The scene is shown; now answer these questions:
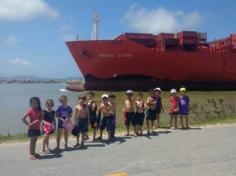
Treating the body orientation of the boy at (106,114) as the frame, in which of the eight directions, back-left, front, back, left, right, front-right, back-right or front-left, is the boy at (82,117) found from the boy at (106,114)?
front-right

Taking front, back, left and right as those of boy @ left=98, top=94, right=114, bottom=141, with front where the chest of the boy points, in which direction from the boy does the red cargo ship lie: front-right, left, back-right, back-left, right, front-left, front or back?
back

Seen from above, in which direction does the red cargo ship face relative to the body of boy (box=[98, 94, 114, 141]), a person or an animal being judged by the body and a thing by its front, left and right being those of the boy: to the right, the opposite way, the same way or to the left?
to the right

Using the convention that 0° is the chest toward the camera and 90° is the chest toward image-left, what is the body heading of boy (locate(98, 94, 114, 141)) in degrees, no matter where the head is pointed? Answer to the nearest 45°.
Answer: approximately 0°

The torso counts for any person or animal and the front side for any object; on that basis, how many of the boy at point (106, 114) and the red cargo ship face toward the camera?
1

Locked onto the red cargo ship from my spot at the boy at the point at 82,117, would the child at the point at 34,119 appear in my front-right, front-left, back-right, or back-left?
back-left

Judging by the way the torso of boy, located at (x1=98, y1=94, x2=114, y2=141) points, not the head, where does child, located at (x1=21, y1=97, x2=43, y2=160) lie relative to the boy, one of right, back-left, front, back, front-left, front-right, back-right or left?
front-right

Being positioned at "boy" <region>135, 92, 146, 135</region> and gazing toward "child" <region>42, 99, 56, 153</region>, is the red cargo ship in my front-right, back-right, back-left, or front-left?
back-right

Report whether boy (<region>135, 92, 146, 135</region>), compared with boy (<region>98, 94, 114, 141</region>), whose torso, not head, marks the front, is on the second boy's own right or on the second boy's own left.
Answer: on the second boy's own left
